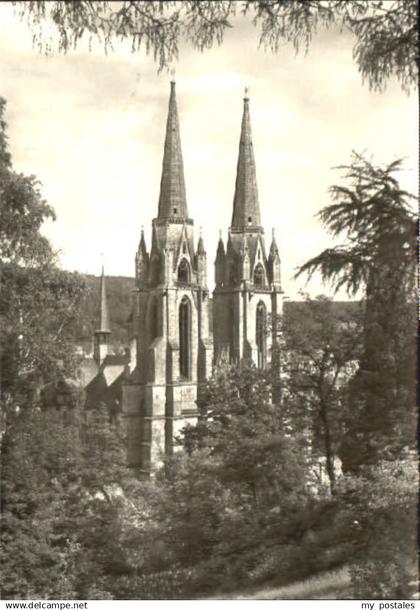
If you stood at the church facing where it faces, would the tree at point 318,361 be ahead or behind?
ahead

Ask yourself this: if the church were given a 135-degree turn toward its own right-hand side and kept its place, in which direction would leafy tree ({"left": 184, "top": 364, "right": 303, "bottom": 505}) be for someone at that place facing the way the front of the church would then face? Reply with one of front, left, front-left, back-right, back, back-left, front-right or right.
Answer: left

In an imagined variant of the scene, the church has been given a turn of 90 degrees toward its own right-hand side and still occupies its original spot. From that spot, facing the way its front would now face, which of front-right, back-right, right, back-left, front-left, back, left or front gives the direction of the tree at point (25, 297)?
front-left

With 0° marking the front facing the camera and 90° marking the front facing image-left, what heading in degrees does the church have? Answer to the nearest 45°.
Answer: approximately 315°

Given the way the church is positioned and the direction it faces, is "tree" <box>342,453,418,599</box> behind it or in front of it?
in front
